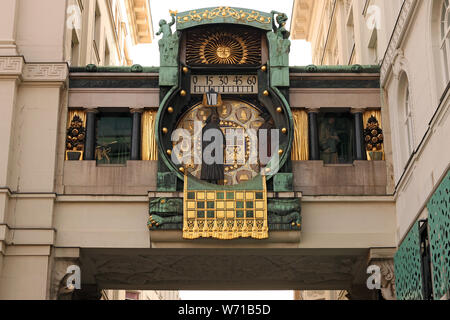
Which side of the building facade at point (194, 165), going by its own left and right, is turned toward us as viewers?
front

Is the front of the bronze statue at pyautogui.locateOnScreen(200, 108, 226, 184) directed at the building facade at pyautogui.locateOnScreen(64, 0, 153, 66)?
no

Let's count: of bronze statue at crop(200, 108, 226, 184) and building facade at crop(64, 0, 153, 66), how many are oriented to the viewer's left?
0

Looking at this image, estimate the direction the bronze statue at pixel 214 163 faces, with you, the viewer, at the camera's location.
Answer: facing the viewer

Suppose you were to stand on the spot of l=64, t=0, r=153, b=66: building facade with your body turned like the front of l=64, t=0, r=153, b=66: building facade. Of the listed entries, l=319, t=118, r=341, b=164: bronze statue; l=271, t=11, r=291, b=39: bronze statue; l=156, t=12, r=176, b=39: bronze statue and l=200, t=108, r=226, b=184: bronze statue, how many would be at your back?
0

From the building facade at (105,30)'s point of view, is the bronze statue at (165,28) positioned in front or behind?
in front

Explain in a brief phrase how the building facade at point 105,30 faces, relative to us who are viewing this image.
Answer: facing the viewer and to the right of the viewer

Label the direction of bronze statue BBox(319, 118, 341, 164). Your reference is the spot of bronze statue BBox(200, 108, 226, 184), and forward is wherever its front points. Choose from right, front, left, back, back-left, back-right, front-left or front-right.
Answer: left

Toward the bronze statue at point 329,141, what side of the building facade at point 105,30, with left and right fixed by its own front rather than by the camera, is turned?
front
